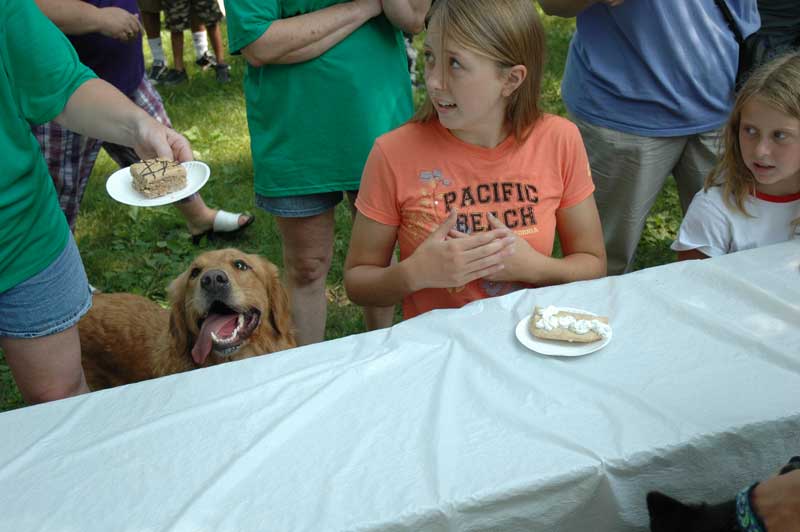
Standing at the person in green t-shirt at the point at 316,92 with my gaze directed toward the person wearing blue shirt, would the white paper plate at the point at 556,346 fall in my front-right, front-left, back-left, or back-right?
front-right

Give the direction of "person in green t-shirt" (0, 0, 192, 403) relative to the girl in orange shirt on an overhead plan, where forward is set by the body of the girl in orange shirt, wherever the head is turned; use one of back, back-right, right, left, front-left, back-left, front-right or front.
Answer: right

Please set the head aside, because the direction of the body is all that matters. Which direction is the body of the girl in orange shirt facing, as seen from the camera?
toward the camera

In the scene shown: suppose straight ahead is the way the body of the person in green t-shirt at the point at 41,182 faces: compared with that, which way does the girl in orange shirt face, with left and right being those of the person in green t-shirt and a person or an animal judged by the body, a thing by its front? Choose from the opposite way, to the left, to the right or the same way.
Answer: to the right

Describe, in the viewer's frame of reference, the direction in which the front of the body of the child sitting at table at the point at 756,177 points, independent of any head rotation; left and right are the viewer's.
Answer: facing the viewer

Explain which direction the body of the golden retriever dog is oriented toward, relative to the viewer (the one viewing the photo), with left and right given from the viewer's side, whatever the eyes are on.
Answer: facing the viewer and to the right of the viewer

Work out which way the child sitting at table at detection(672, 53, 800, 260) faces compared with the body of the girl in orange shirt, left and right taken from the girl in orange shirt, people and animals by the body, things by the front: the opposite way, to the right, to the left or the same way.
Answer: the same way

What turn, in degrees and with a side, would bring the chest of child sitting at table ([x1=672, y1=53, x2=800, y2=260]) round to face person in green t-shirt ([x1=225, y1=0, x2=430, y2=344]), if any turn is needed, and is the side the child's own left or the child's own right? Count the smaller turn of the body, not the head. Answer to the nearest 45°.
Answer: approximately 90° to the child's own right

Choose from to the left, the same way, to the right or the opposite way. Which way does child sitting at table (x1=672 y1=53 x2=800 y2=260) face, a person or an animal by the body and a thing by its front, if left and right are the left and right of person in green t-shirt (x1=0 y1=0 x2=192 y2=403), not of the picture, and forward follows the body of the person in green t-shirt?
to the right

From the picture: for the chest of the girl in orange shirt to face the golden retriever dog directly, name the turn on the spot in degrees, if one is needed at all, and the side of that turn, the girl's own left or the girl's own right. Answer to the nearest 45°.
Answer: approximately 90° to the girl's own right

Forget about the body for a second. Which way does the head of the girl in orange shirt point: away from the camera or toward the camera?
toward the camera

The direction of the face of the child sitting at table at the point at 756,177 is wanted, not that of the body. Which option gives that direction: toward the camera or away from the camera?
toward the camera

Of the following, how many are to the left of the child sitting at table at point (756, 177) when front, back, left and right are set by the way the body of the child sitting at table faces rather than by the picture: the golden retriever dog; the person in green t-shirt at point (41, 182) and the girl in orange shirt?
0

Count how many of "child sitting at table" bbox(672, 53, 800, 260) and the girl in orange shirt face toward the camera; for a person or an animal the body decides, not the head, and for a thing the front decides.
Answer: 2

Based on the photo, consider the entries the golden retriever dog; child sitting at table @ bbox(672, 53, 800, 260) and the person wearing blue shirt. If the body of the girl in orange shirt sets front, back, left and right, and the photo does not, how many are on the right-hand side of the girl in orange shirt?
1
